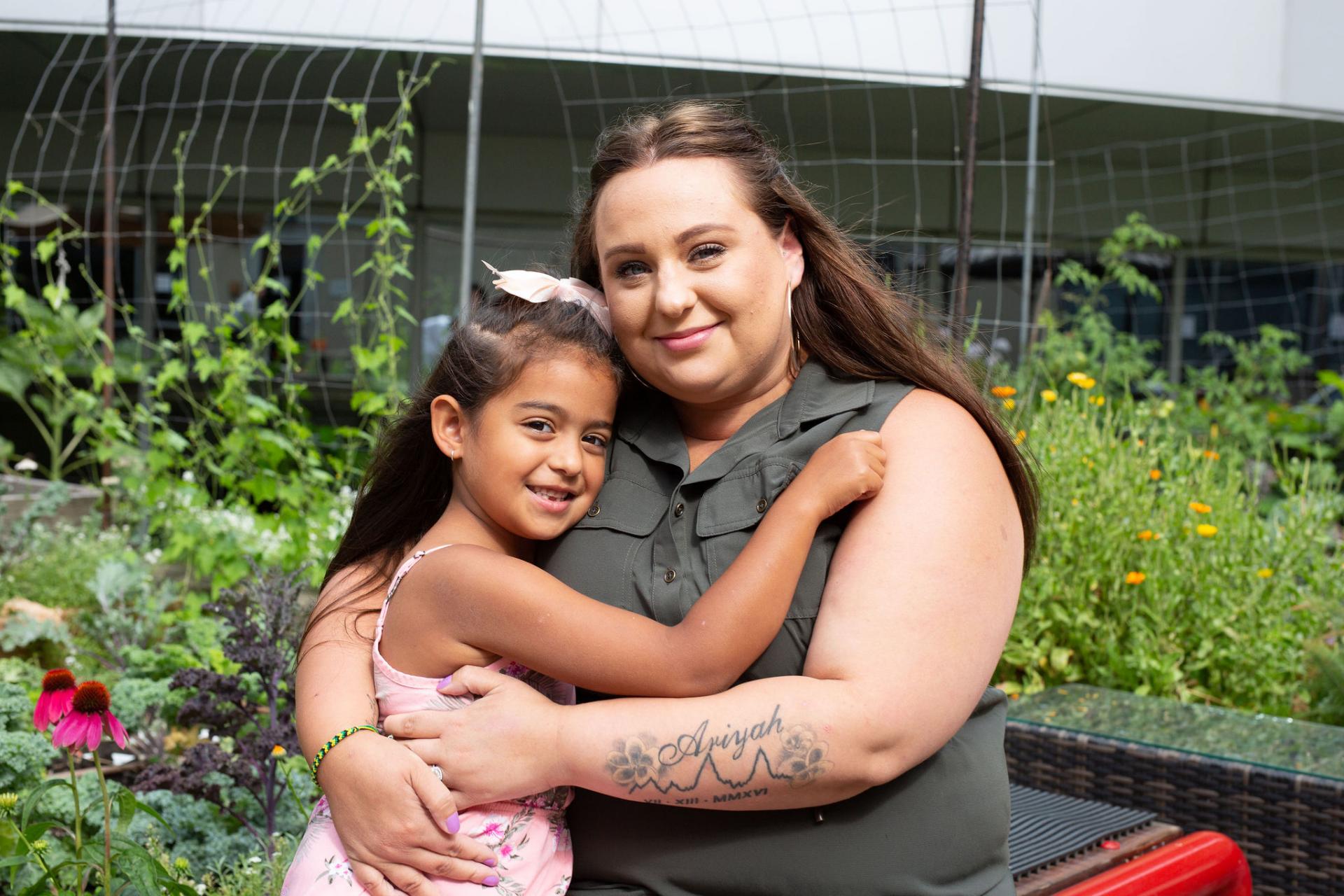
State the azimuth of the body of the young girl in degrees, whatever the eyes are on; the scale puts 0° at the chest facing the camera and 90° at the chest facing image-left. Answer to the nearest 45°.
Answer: approximately 270°

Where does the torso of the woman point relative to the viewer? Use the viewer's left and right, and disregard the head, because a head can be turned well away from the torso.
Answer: facing the viewer and to the left of the viewer

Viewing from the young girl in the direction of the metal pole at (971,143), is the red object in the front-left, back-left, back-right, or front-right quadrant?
front-right

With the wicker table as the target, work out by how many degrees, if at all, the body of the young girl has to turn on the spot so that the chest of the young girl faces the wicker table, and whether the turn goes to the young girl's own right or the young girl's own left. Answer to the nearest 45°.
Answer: approximately 45° to the young girl's own left

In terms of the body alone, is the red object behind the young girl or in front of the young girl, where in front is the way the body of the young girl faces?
in front
